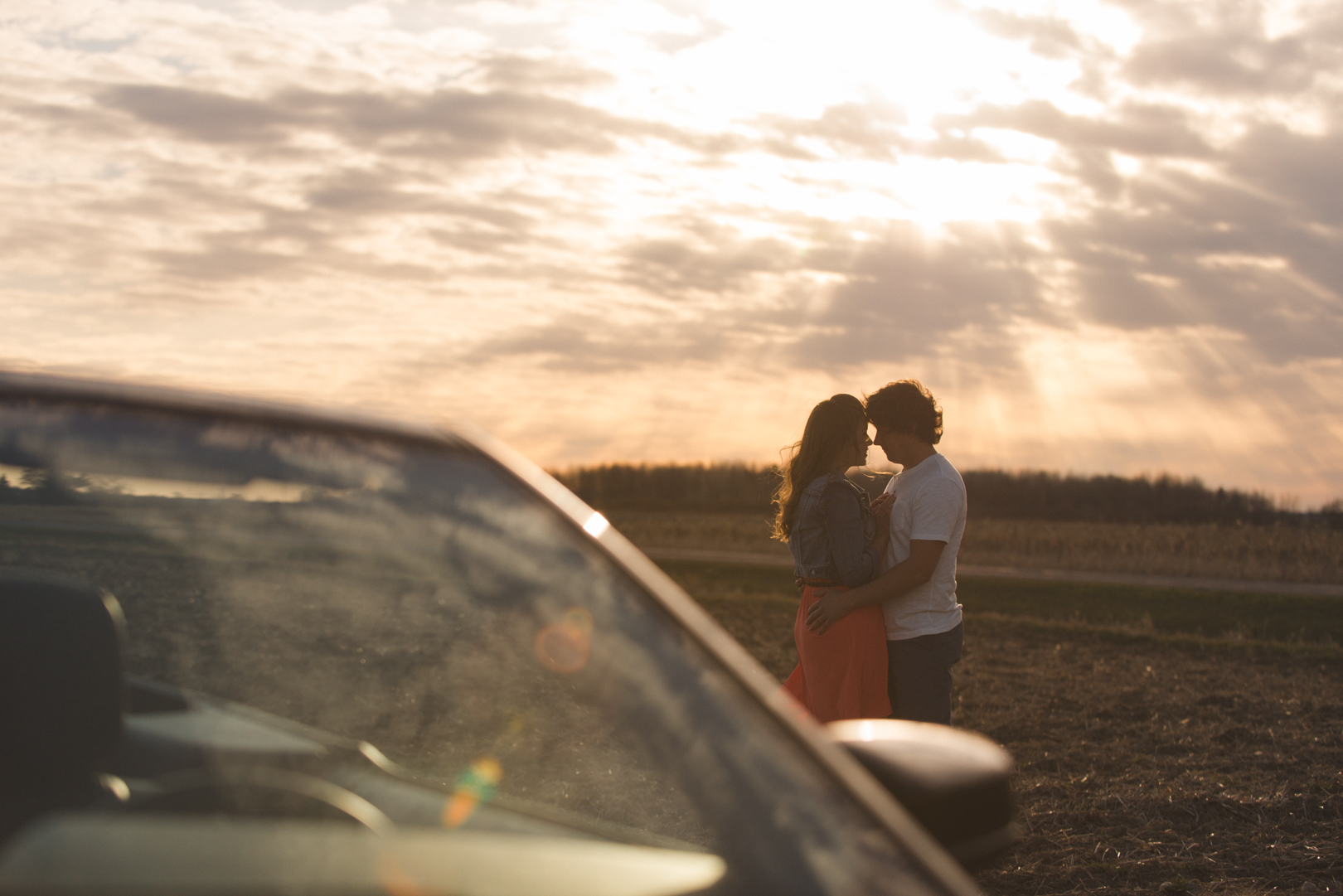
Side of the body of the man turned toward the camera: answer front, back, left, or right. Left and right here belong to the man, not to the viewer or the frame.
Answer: left

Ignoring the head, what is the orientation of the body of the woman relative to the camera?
to the viewer's right

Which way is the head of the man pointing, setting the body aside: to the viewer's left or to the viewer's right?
to the viewer's left

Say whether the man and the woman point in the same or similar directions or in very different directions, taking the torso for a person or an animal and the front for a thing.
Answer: very different directions

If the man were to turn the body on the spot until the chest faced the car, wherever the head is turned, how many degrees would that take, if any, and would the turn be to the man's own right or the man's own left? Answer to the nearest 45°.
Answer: approximately 90° to the man's own left

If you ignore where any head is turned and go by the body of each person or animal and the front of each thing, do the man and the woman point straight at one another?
yes

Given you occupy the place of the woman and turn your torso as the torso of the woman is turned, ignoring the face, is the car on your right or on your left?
on your right

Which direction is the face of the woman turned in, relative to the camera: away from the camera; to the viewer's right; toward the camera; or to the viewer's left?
to the viewer's right
